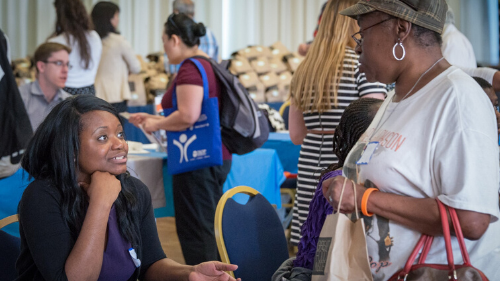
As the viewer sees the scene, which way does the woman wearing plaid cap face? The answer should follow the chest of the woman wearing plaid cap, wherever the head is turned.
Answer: to the viewer's left

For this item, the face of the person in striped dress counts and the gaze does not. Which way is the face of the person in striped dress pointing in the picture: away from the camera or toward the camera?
away from the camera

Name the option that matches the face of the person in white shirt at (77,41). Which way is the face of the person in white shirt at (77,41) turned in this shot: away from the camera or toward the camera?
away from the camera

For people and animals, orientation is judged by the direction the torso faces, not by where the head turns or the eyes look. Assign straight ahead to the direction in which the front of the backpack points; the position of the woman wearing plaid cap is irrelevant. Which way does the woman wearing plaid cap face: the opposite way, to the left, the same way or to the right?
the opposite way

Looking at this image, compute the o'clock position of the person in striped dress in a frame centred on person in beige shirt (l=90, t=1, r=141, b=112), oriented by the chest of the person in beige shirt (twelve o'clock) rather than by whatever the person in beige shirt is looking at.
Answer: The person in striped dress is roughly at 4 o'clock from the person in beige shirt.

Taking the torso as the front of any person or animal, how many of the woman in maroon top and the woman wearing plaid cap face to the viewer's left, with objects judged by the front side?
2

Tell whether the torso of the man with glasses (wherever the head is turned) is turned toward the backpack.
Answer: yes

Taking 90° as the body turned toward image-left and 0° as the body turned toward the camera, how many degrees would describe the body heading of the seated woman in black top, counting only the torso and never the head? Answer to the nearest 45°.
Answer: approximately 315°

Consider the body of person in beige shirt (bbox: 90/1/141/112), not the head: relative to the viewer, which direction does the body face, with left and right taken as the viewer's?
facing away from the viewer and to the right of the viewer

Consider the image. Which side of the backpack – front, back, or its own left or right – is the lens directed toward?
right

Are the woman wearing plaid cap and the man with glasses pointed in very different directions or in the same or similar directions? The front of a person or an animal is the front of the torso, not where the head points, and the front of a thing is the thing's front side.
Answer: very different directions

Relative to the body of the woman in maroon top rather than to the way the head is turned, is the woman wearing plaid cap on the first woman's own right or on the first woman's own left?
on the first woman's own left

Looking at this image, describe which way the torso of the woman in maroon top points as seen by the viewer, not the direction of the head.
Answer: to the viewer's left

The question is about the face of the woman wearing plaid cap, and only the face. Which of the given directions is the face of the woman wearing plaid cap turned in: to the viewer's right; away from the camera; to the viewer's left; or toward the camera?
to the viewer's left
